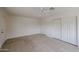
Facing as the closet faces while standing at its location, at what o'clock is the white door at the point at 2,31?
The white door is roughly at 1 o'clock from the closet.

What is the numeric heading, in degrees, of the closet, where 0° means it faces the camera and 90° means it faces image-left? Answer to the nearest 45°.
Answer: approximately 45°
